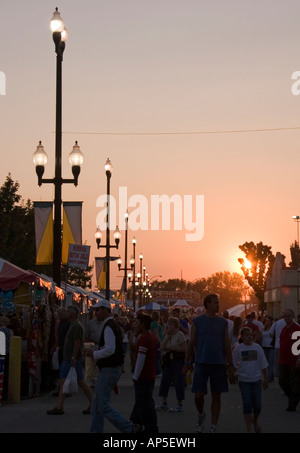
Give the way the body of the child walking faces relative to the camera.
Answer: toward the camera

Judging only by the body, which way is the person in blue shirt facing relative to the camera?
toward the camera

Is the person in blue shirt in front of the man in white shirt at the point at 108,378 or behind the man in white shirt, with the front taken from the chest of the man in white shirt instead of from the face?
behind

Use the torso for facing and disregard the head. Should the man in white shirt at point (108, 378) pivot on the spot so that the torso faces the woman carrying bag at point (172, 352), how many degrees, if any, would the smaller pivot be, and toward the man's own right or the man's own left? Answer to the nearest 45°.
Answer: approximately 90° to the man's own right

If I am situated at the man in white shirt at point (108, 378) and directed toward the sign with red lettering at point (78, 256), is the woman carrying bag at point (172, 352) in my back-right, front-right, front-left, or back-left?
front-right

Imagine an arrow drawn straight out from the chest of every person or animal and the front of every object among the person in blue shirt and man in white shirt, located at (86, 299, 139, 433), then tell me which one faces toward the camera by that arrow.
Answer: the person in blue shirt

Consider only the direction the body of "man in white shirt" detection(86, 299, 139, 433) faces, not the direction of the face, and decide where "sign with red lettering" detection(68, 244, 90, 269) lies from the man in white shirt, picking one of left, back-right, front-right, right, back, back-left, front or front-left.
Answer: right

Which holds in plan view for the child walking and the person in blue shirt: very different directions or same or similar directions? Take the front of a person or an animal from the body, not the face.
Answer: same or similar directions

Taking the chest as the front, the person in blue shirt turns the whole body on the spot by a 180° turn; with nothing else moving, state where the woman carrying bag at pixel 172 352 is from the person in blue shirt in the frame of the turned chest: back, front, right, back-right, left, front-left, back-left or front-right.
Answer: front

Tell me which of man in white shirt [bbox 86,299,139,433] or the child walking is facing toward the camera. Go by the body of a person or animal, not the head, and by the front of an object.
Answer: the child walking

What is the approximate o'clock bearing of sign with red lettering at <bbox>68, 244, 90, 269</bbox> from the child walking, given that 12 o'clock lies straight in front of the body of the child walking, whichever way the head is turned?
The sign with red lettering is roughly at 5 o'clock from the child walking.
